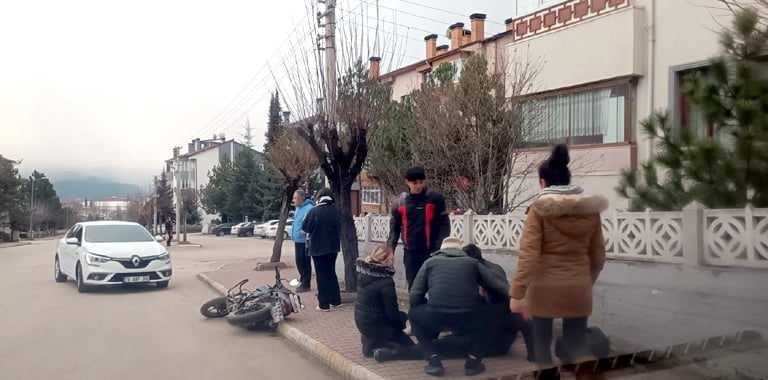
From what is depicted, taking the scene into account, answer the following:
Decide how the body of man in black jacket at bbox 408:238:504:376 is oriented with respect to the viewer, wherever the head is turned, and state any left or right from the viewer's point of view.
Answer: facing away from the viewer

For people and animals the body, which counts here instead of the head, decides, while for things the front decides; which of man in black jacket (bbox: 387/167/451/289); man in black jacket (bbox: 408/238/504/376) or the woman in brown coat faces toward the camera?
man in black jacket (bbox: 387/167/451/289)

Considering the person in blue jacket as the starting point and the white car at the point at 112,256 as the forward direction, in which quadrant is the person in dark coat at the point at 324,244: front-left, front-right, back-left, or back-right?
back-left

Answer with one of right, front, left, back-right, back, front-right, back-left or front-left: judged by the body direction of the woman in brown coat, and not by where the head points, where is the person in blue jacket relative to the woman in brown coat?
front-left

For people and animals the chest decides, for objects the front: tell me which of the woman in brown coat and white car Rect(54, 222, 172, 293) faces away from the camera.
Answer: the woman in brown coat

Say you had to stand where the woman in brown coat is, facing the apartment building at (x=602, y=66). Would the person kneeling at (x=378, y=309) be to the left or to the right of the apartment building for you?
left

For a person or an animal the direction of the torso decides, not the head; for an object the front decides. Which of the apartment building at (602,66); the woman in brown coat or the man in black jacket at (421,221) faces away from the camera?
the woman in brown coat

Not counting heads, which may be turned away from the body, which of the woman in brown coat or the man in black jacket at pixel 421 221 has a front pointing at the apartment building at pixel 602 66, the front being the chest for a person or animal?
the woman in brown coat

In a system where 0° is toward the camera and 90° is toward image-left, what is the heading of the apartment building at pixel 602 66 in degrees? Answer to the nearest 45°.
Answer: approximately 45°

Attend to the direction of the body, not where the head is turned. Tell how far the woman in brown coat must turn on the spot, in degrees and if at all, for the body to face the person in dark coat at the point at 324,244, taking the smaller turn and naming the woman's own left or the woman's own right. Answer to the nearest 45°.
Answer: approximately 45° to the woman's own left

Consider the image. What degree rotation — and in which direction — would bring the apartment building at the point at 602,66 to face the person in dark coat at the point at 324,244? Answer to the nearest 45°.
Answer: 0° — it already faces them

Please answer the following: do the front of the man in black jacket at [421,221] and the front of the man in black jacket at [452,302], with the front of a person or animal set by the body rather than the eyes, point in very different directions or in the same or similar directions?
very different directions

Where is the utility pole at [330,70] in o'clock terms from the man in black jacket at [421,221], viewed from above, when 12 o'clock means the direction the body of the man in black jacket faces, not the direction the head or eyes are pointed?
The utility pole is roughly at 5 o'clock from the man in black jacket.

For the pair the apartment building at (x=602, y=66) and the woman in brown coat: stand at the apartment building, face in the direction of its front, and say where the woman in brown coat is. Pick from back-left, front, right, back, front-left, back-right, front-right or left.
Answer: front-left

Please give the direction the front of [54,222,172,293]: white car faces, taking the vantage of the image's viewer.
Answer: facing the viewer and to the right of the viewer

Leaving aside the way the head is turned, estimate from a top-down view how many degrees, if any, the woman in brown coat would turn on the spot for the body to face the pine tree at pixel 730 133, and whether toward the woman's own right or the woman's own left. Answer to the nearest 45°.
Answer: approximately 45° to the woman's own right

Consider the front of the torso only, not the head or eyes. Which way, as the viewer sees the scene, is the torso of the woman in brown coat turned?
away from the camera

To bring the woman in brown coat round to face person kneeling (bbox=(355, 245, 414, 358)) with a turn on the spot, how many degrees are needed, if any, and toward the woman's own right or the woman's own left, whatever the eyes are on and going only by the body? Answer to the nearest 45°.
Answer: approximately 45° to the woman's own left
